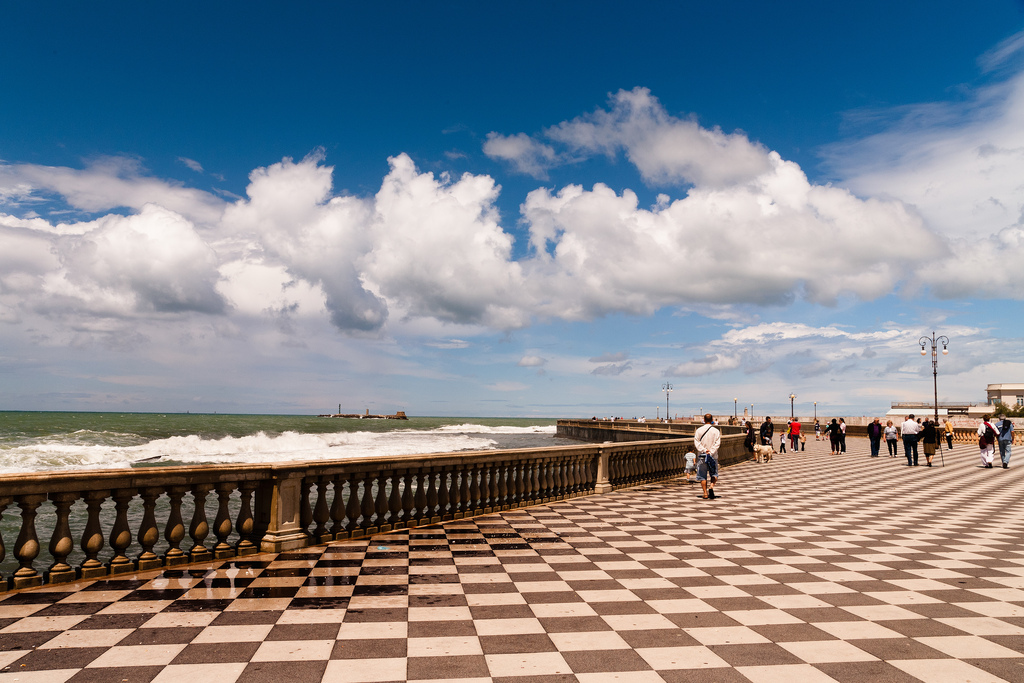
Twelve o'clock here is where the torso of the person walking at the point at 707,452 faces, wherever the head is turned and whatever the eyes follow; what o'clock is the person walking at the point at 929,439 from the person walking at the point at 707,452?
the person walking at the point at 929,439 is roughly at 1 o'clock from the person walking at the point at 707,452.

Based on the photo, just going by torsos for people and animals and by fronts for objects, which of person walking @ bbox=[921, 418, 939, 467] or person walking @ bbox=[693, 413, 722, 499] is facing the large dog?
person walking @ bbox=[693, 413, 722, 499]

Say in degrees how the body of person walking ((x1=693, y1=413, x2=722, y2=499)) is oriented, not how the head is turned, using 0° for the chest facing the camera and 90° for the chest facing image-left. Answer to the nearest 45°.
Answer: approximately 180°
